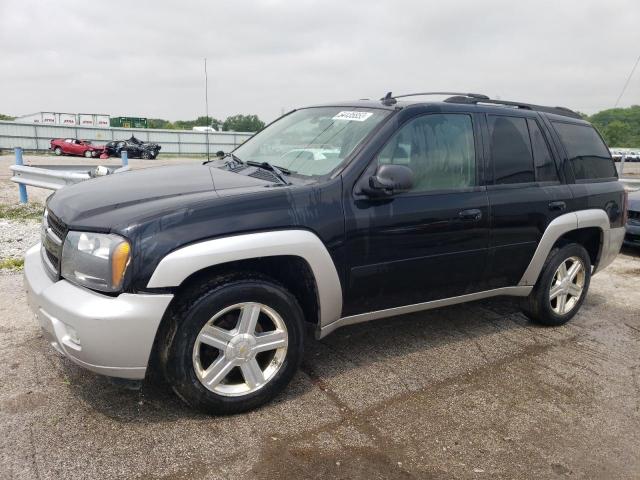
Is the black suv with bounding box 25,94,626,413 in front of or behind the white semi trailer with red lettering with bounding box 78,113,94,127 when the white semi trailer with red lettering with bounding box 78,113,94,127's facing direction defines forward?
in front

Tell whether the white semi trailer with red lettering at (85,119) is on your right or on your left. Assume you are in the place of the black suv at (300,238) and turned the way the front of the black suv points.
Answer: on your right

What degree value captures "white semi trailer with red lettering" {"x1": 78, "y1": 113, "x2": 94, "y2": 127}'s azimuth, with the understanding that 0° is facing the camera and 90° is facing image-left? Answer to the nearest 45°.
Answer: approximately 0°

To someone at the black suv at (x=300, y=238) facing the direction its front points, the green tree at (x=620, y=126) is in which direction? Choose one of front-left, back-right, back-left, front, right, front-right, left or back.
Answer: back

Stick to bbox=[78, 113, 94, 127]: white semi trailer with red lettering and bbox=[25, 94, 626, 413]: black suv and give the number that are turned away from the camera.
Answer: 0

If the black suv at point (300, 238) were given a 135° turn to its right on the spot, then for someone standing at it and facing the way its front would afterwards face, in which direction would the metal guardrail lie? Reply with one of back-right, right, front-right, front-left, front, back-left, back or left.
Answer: front-left

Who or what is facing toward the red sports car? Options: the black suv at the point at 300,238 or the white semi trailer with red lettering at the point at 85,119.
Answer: the white semi trailer with red lettering

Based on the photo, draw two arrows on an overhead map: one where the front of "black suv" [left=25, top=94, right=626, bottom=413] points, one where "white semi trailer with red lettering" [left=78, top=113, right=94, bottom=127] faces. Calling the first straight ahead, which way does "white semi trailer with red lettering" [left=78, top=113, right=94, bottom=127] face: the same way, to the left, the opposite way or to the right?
to the left
